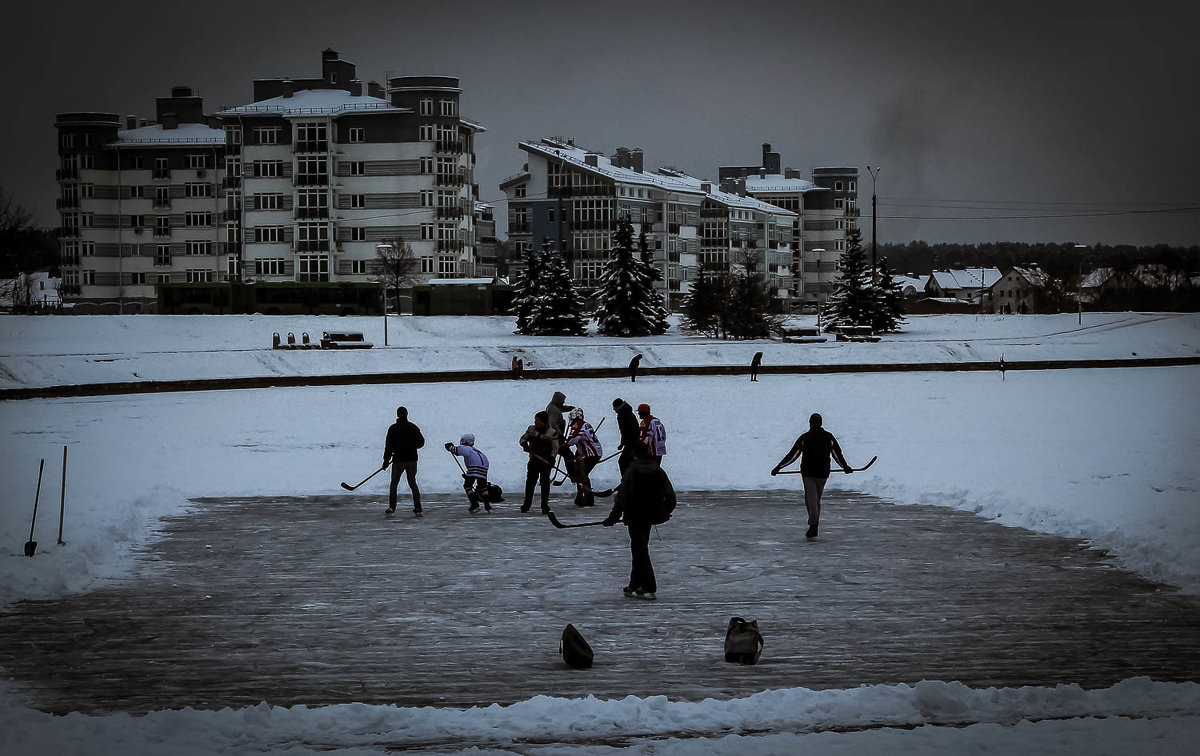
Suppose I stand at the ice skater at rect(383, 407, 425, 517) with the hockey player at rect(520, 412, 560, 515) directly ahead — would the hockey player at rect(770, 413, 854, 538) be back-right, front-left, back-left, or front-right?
front-right

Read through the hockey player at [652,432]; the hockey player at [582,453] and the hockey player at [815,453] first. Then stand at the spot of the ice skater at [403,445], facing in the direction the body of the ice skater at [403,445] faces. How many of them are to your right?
3

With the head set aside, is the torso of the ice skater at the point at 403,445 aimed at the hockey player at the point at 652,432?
no

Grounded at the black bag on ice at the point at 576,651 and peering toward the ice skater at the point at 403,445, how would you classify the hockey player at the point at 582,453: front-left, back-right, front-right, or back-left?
front-right

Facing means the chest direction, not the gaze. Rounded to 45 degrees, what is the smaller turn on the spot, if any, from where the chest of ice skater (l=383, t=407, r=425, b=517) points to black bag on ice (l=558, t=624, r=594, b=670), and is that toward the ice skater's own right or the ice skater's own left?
approximately 180°

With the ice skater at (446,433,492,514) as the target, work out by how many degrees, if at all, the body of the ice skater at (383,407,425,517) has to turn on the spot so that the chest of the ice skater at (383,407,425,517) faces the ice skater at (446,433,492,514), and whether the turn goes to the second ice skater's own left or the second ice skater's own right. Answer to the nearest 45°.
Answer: approximately 90° to the second ice skater's own right

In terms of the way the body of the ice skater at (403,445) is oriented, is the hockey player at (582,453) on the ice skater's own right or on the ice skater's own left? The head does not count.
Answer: on the ice skater's own right

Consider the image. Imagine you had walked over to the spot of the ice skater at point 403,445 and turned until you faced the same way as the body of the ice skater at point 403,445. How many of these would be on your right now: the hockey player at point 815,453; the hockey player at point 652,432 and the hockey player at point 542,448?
3

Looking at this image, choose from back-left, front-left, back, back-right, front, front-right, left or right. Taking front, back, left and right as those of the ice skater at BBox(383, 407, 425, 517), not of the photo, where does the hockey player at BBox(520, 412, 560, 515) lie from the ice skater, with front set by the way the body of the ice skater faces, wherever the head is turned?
right

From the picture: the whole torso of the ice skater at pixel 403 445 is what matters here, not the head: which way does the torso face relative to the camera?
away from the camera
